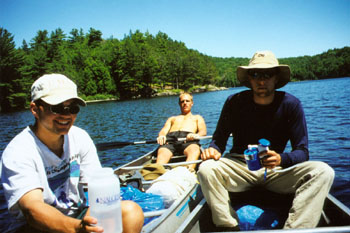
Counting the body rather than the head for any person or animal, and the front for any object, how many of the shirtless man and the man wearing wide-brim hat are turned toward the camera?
2

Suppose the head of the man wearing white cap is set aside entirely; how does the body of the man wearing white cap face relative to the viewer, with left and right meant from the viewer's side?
facing the viewer and to the right of the viewer

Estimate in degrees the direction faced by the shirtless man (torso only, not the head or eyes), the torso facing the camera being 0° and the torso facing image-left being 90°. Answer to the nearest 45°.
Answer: approximately 0°

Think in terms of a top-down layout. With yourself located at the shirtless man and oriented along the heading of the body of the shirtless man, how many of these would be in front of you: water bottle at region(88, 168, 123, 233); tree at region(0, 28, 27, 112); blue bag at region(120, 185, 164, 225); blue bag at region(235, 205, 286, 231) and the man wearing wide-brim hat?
4

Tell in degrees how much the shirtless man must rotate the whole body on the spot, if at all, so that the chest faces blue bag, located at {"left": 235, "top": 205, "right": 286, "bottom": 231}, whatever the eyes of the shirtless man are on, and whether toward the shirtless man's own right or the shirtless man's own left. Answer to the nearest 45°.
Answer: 0° — they already face it

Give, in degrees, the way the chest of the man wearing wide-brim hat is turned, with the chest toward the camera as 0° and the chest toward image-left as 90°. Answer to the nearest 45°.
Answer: approximately 0°

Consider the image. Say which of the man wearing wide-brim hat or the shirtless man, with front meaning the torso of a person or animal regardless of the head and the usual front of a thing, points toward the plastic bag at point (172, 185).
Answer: the shirtless man

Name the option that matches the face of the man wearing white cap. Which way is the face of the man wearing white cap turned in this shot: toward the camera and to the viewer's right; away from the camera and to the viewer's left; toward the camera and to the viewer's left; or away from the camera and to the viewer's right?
toward the camera and to the viewer's right

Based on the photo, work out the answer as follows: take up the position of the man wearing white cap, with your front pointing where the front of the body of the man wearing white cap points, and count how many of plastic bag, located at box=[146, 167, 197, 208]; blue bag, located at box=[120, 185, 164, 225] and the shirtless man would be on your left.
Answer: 3

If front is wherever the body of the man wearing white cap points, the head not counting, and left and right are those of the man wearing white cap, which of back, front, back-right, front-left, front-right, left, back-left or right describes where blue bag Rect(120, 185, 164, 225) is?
left

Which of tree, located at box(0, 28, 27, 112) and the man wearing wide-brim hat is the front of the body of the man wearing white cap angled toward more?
the man wearing wide-brim hat

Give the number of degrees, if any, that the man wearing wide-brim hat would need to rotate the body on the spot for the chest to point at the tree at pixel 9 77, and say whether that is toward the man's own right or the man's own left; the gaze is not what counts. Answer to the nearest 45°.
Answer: approximately 135° to the man's own right

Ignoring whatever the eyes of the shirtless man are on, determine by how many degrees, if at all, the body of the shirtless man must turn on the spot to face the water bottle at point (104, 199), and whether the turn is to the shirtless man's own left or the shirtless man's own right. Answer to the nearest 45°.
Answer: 0° — they already face it
